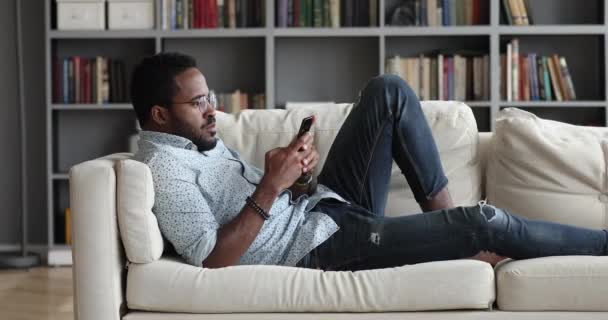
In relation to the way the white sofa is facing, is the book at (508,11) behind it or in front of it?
behind

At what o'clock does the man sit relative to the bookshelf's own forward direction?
The man is roughly at 12 o'clock from the bookshelf.

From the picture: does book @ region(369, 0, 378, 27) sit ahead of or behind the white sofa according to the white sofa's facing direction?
behind

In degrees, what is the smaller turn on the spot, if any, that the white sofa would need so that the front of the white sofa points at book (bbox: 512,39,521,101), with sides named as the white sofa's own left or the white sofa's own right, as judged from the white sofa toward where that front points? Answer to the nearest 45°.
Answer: approximately 180°

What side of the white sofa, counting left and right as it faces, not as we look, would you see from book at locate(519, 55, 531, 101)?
back

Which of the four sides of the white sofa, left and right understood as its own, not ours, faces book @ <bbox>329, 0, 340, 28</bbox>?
back

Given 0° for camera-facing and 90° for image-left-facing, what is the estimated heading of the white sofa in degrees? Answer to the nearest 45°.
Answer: approximately 0°

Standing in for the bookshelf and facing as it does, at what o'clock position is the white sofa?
The white sofa is roughly at 12 o'clock from the bookshelf.

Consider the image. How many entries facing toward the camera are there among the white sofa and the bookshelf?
2

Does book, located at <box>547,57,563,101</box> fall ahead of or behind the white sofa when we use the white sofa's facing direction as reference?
behind
